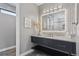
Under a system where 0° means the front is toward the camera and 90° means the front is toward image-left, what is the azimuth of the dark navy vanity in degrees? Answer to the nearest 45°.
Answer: approximately 45°

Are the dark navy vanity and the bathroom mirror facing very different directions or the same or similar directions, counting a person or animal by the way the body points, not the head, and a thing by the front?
same or similar directions

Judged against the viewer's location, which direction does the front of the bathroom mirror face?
facing the viewer and to the left of the viewer

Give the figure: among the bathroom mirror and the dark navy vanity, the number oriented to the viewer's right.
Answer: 0
